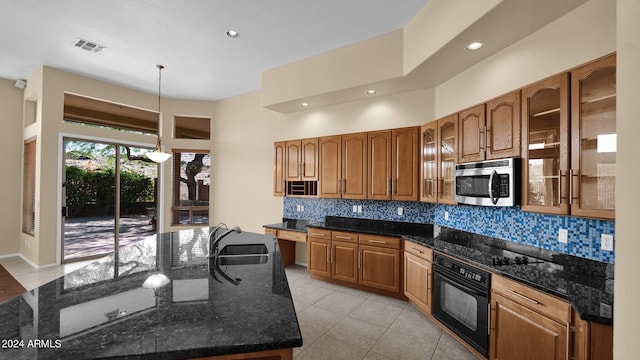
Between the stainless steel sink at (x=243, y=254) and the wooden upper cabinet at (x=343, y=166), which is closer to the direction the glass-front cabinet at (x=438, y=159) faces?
the stainless steel sink

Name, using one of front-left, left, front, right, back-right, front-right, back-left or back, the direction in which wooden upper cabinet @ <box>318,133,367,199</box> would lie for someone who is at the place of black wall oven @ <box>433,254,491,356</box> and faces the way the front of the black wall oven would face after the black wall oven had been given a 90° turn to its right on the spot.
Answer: front

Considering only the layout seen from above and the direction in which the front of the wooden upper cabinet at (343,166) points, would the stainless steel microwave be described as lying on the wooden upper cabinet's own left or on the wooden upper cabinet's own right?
on the wooden upper cabinet's own left

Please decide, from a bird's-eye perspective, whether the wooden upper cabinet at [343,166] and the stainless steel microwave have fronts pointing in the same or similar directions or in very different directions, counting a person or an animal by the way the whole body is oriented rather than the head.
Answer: same or similar directions

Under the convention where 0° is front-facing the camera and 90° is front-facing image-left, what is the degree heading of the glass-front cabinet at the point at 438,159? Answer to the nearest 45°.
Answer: approximately 45°

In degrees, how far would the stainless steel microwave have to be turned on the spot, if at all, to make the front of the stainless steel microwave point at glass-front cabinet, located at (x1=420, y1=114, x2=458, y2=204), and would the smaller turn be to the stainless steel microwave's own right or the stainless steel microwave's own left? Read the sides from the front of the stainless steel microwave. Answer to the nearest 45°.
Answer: approximately 90° to the stainless steel microwave's own right

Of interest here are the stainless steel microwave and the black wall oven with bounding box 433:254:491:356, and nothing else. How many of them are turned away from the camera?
0

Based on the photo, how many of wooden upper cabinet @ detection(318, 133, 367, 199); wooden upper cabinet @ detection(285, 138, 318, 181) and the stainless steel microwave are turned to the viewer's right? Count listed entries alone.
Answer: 0

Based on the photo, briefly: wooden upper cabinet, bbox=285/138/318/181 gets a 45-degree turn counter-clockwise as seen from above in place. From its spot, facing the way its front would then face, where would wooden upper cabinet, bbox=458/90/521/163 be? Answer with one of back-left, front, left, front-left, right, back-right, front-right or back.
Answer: front-left

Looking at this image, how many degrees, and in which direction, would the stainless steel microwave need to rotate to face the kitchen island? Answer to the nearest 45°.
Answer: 0° — it already faces it

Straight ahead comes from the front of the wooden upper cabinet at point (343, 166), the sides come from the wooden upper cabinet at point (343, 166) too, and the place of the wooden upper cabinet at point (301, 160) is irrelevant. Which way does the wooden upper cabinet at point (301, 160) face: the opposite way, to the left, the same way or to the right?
the same way

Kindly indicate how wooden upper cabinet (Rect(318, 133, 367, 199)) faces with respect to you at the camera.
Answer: facing the viewer and to the left of the viewer

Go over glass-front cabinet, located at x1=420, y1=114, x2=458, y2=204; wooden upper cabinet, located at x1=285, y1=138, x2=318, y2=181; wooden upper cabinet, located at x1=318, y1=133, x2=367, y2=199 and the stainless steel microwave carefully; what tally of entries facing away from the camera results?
0

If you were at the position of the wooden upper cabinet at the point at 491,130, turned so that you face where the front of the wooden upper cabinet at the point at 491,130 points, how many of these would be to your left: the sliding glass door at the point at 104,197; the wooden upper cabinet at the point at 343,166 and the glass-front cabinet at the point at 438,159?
0

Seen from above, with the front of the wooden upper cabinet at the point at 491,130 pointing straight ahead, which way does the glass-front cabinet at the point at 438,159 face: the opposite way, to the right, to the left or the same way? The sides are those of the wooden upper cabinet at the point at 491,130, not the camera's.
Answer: the same way

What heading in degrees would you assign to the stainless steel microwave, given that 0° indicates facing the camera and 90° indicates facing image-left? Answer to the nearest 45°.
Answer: approximately 45°
